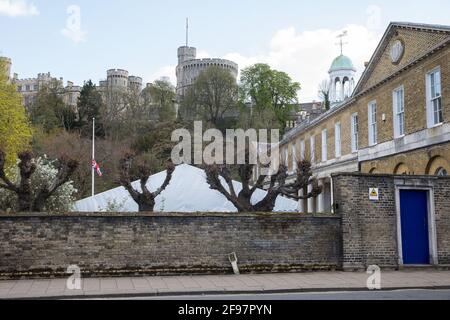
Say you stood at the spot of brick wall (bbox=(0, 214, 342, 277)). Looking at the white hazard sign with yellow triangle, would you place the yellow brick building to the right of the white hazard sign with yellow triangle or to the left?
left

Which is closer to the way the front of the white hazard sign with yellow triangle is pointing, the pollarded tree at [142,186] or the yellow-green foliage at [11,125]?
the pollarded tree

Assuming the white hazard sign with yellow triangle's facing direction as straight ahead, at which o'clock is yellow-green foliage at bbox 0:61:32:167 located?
The yellow-green foliage is roughly at 4 o'clock from the white hazard sign with yellow triangle.

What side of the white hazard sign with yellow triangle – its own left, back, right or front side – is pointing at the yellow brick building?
back

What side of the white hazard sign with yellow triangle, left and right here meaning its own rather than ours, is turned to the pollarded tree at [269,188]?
right

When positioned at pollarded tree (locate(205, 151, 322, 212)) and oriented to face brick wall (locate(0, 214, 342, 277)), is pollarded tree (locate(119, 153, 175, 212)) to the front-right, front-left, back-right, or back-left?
front-right

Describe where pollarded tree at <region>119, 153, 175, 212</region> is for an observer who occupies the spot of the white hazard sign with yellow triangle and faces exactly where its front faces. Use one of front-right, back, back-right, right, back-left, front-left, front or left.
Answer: right

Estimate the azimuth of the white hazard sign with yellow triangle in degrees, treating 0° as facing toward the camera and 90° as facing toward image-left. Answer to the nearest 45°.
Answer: approximately 0°

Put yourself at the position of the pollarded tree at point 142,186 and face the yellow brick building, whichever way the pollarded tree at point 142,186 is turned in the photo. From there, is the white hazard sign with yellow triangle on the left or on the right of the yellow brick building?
right

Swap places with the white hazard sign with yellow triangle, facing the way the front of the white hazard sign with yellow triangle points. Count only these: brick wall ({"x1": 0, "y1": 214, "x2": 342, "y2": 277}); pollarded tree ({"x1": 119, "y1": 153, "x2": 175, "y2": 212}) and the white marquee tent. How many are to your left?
0

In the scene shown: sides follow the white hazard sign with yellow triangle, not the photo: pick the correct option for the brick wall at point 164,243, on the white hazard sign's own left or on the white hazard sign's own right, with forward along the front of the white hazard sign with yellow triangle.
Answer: on the white hazard sign's own right

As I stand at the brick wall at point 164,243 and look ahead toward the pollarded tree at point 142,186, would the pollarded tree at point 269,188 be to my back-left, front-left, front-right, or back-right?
front-right
